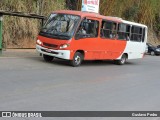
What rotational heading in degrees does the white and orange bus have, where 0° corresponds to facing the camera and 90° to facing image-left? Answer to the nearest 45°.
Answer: approximately 45°
